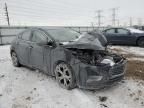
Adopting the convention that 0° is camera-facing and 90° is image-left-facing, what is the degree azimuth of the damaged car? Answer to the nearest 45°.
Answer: approximately 315°

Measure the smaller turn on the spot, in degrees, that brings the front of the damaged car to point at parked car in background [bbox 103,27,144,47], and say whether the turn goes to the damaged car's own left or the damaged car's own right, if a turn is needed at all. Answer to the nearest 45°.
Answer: approximately 90° to the damaged car's own left
